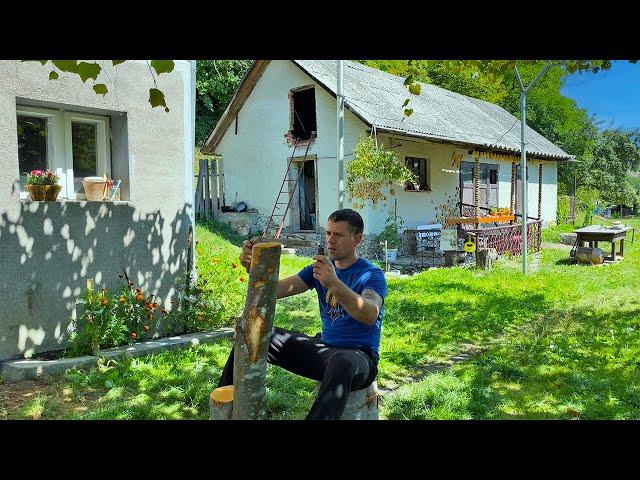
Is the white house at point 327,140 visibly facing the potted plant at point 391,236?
yes

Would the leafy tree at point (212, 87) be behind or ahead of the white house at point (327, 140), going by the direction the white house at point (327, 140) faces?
behind

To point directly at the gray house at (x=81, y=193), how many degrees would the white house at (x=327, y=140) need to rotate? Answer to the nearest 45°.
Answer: approximately 45° to its right

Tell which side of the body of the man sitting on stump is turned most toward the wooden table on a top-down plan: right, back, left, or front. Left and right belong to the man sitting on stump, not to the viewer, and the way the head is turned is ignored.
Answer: back

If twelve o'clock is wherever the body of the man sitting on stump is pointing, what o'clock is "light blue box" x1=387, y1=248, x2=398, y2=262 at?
The light blue box is roughly at 5 o'clock from the man sitting on stump.

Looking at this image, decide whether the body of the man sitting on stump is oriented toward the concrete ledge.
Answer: no

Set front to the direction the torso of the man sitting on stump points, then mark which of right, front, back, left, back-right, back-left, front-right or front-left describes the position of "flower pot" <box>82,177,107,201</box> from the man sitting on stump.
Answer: right

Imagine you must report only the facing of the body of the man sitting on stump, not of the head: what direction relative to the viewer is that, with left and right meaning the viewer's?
facing the viewer and to the left of the viewer

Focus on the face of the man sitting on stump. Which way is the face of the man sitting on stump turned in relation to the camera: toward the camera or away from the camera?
toward the camera

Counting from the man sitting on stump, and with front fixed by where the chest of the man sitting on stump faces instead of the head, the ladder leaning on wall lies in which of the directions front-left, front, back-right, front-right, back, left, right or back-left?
back-right

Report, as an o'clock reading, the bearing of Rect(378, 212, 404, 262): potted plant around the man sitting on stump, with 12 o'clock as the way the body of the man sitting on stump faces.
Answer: The potted plant is roughly at 5 o'clock from the man sitting on stump.

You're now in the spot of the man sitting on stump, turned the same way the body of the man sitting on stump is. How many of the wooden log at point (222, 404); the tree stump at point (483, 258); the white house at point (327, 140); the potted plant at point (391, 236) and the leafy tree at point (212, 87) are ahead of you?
1

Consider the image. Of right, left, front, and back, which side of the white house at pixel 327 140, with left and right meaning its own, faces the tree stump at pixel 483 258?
front

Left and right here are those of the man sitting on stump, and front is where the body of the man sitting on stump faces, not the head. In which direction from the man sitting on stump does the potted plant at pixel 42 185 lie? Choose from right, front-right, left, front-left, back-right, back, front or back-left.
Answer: right

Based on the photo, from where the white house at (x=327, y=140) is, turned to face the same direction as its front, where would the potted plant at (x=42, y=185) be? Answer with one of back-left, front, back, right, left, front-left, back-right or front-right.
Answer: front-right
